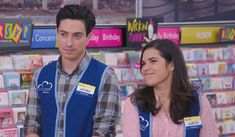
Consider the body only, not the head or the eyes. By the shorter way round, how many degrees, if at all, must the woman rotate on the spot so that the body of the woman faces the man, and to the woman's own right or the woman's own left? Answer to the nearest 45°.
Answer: approximately 90° to the woman's own right

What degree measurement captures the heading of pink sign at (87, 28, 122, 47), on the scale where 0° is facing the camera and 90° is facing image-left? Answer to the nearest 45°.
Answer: approximately 0°

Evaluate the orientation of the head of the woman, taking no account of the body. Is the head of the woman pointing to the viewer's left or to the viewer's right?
to the viewer's left

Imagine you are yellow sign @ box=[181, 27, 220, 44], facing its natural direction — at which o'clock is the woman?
The woman is roughly at 12 o'clock from the yellow sign.

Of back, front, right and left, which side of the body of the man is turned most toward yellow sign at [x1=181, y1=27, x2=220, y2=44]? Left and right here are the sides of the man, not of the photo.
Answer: back

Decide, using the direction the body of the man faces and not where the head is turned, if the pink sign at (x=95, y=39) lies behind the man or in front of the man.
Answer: behind

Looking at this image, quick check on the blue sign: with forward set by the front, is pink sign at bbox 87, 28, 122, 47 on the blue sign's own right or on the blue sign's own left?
on the blue sign's own left

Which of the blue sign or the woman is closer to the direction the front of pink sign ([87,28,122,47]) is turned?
the woman

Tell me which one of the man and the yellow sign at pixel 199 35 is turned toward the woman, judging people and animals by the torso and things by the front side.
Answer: the yellow sign

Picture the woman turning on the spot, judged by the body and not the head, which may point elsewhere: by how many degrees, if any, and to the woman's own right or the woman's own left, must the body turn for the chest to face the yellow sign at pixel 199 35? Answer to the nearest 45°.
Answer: approximately 180°
